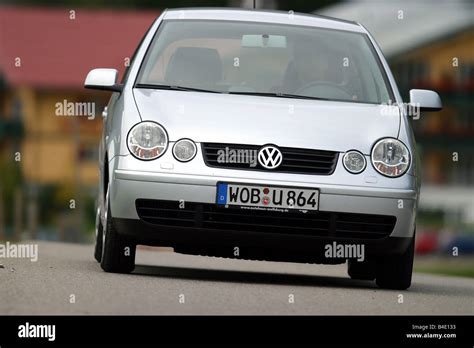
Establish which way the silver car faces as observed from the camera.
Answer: facing the viewer
